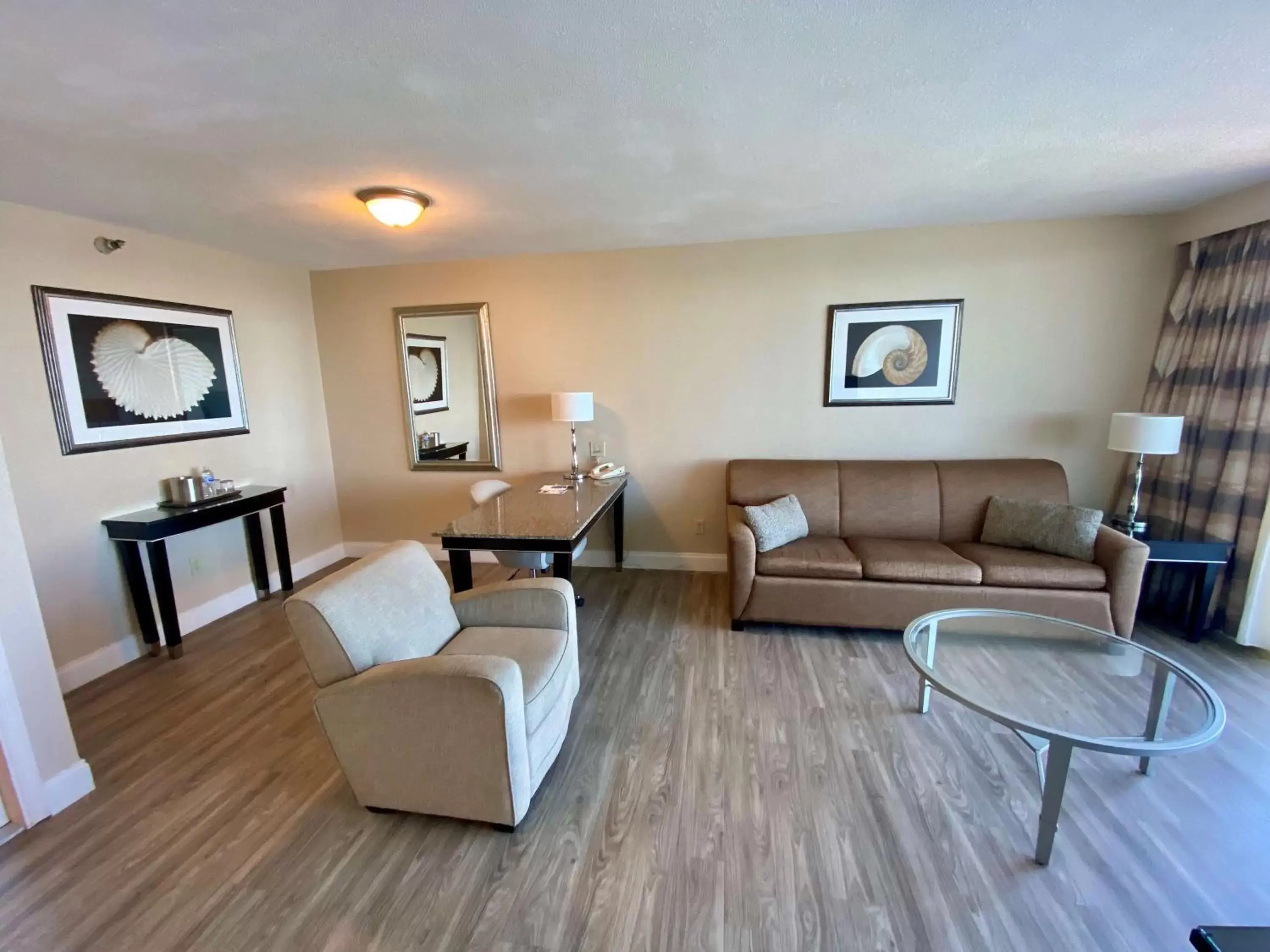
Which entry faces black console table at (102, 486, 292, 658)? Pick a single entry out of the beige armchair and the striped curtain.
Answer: the striped curtain

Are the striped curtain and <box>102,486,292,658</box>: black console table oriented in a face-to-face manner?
yes

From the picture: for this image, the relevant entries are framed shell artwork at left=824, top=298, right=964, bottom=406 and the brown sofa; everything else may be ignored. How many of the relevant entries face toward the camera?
2

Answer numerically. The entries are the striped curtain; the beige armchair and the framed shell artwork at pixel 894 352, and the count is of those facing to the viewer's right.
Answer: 1

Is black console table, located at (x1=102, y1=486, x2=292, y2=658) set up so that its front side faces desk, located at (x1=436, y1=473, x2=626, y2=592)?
yes

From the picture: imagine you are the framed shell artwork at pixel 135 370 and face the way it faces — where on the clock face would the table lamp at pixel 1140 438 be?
The table lamp is roughly at 12 o'clock from the framed shell artwork.

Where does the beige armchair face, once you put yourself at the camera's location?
facing to the right of the viewer

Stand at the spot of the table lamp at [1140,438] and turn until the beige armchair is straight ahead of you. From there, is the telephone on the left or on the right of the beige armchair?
right

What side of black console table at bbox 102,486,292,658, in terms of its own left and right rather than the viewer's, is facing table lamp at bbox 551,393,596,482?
front

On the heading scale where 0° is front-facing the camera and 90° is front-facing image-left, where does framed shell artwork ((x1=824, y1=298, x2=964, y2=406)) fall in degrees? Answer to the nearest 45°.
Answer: approximately 0°

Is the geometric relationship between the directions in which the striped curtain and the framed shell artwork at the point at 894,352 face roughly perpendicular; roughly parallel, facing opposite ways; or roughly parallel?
roughly perpendicular

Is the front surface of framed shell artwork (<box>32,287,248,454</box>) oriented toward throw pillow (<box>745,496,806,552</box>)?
yes

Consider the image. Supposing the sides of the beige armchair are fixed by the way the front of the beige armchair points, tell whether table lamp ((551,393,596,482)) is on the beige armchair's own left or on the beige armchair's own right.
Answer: on the beige armchair's own left
